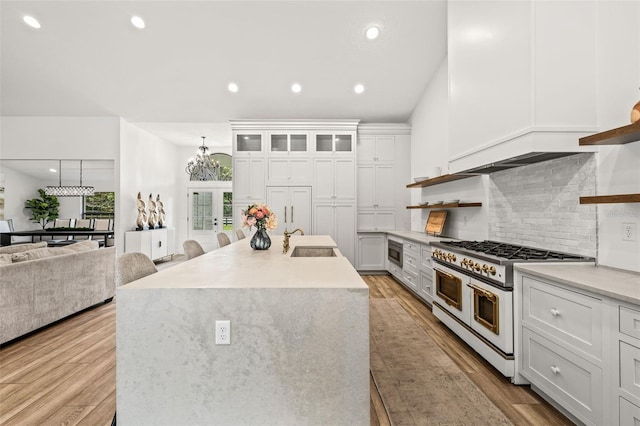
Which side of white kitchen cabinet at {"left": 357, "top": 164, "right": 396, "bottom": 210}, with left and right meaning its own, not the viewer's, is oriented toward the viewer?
front

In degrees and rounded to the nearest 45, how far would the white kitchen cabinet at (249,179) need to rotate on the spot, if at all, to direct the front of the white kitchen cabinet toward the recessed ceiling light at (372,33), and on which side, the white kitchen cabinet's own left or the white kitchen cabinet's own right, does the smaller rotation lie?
approximately 45° to the white kitchen cabinet's own left

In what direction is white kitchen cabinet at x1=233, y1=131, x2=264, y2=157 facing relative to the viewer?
toward the camera

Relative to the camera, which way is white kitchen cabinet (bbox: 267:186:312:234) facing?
toward the camera

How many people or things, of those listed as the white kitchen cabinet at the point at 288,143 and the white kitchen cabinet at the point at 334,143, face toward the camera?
2

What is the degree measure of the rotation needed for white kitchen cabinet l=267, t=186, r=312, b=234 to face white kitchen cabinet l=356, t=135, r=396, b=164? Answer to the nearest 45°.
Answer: approximately 90° to its left

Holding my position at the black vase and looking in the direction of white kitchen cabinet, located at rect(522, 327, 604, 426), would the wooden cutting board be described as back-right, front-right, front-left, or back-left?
front-left

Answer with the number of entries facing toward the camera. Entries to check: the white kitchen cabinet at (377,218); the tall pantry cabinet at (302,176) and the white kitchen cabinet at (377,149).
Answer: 3

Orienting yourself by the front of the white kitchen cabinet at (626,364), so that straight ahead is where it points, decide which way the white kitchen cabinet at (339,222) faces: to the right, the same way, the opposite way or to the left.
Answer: to the left

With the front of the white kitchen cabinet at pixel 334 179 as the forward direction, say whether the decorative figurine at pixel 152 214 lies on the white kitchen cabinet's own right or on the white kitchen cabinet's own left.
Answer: on the white kitchen cabinet's own right

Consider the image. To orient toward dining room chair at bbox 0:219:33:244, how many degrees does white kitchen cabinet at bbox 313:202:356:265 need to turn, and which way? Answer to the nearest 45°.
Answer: approximately 90° to its right

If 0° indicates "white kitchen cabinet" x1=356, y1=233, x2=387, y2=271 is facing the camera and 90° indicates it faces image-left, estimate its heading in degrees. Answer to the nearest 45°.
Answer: approximately 0°

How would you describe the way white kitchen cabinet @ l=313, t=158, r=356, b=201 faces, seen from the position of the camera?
facing the viewer

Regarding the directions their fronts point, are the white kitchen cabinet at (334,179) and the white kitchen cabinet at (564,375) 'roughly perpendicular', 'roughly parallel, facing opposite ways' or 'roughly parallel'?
roughly perpendicular

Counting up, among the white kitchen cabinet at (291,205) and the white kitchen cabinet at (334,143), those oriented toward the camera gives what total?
2
